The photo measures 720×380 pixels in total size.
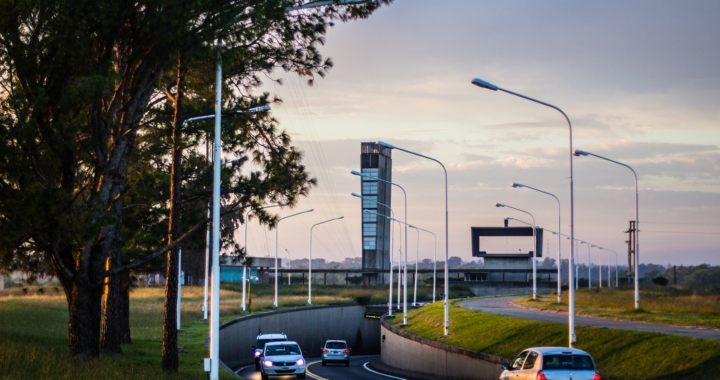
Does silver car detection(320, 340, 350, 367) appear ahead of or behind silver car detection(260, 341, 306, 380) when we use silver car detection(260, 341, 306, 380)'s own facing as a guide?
behind

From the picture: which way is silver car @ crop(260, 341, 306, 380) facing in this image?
toward the camera

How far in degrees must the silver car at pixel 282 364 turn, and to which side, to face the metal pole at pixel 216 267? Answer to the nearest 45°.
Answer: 0° — it already faces it

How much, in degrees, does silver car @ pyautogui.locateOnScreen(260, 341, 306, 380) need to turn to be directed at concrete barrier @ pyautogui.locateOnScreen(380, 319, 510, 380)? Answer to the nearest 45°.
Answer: approximately 90° to its left
